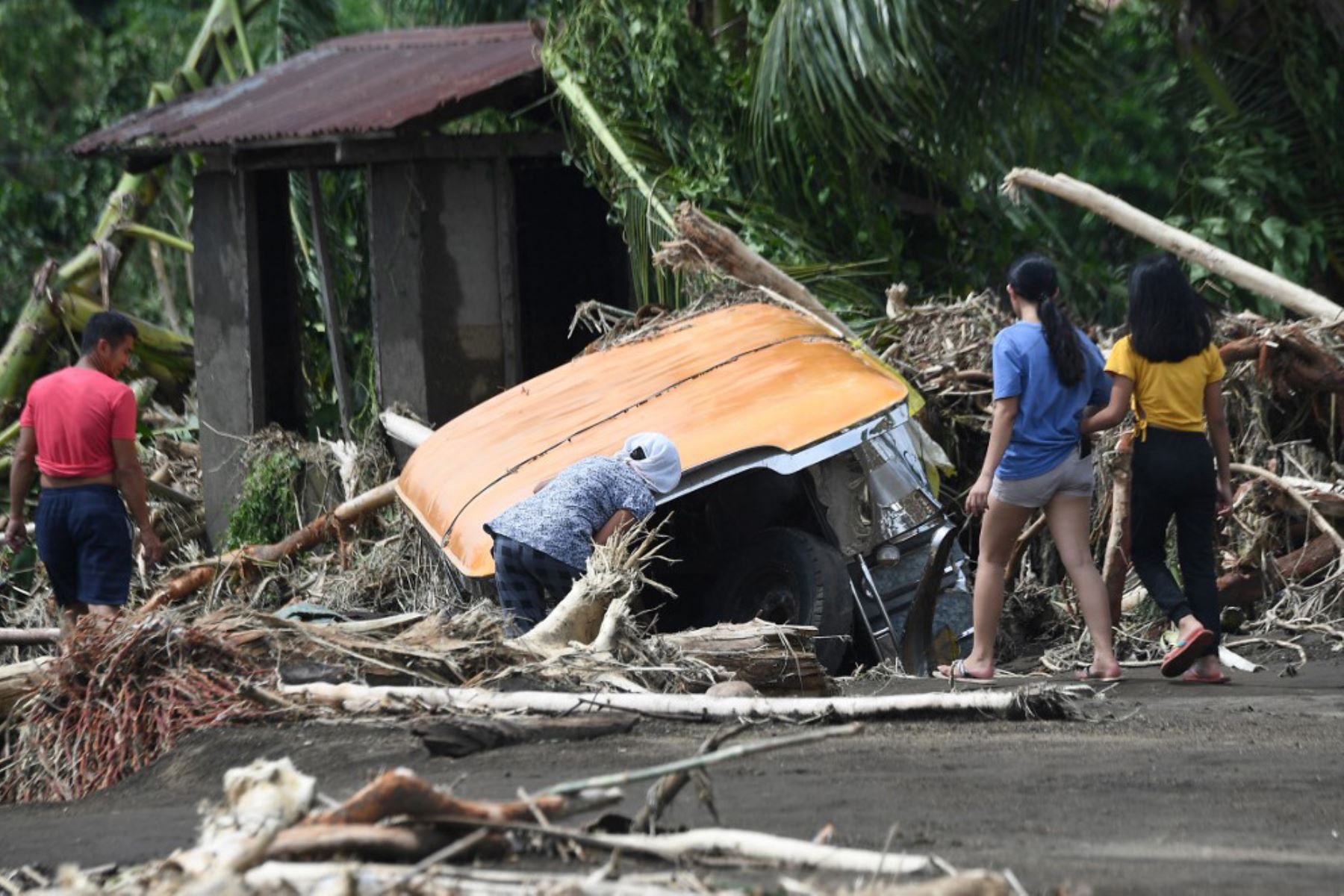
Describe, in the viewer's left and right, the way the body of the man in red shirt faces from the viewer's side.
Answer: facing away from the viewer

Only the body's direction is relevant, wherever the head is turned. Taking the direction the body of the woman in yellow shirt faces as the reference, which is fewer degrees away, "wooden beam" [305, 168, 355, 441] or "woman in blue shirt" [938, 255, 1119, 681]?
the wooden beam

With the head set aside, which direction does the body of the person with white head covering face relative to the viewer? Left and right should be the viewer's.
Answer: facing away from the viewer and to the right of the viewer

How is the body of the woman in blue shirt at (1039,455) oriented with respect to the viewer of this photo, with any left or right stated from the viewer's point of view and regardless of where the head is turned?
facing away from the viewer and to the left of the viewer

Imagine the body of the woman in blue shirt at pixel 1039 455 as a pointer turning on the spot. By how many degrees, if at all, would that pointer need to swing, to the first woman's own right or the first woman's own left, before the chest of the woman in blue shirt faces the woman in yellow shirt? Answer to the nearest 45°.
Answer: approximately 135° to the first woman's own right

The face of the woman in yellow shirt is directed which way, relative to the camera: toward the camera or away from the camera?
away from the camera

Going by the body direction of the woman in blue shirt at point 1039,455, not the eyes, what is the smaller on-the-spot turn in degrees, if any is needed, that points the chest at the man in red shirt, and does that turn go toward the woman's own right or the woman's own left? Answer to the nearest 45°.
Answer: approximately 45° to the woman's own left

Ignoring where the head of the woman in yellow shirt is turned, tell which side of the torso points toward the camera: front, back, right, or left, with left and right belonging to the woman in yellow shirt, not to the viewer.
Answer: back

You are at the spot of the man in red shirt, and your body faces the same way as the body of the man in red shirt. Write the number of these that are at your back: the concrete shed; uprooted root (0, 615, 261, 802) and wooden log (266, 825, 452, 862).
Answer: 2

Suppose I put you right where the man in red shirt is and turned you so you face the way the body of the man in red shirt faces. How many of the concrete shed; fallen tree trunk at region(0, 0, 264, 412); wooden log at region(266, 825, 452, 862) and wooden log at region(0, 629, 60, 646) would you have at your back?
1
